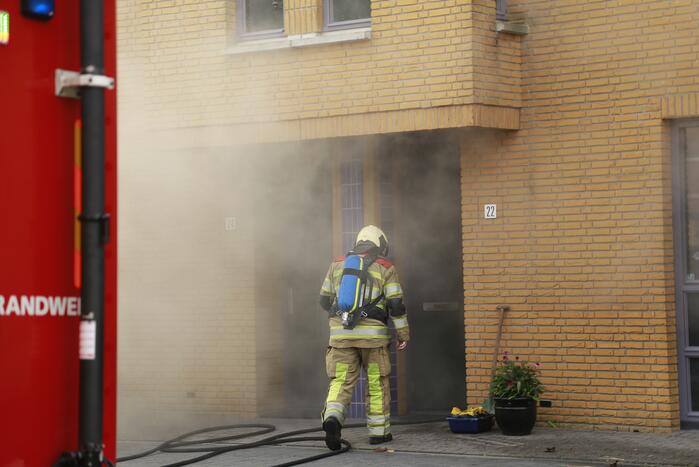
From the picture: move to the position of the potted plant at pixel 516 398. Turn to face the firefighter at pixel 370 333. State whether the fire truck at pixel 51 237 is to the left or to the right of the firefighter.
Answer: left

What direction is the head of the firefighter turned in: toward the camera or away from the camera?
away from the camera

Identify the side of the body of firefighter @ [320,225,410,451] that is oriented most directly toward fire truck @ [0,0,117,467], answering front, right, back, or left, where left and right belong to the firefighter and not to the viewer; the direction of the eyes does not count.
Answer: back

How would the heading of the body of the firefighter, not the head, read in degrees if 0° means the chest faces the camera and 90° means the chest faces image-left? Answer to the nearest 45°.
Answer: approximately 180°

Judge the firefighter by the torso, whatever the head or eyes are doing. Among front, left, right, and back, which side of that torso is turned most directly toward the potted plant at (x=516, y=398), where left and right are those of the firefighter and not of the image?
right

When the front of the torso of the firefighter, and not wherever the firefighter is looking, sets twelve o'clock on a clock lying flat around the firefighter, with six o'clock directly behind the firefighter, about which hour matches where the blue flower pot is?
The blue flower pot is roughly at 2 o'clock from the firefighter.

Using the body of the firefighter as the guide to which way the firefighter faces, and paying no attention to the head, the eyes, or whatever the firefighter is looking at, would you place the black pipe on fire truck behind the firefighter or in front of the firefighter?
behind
